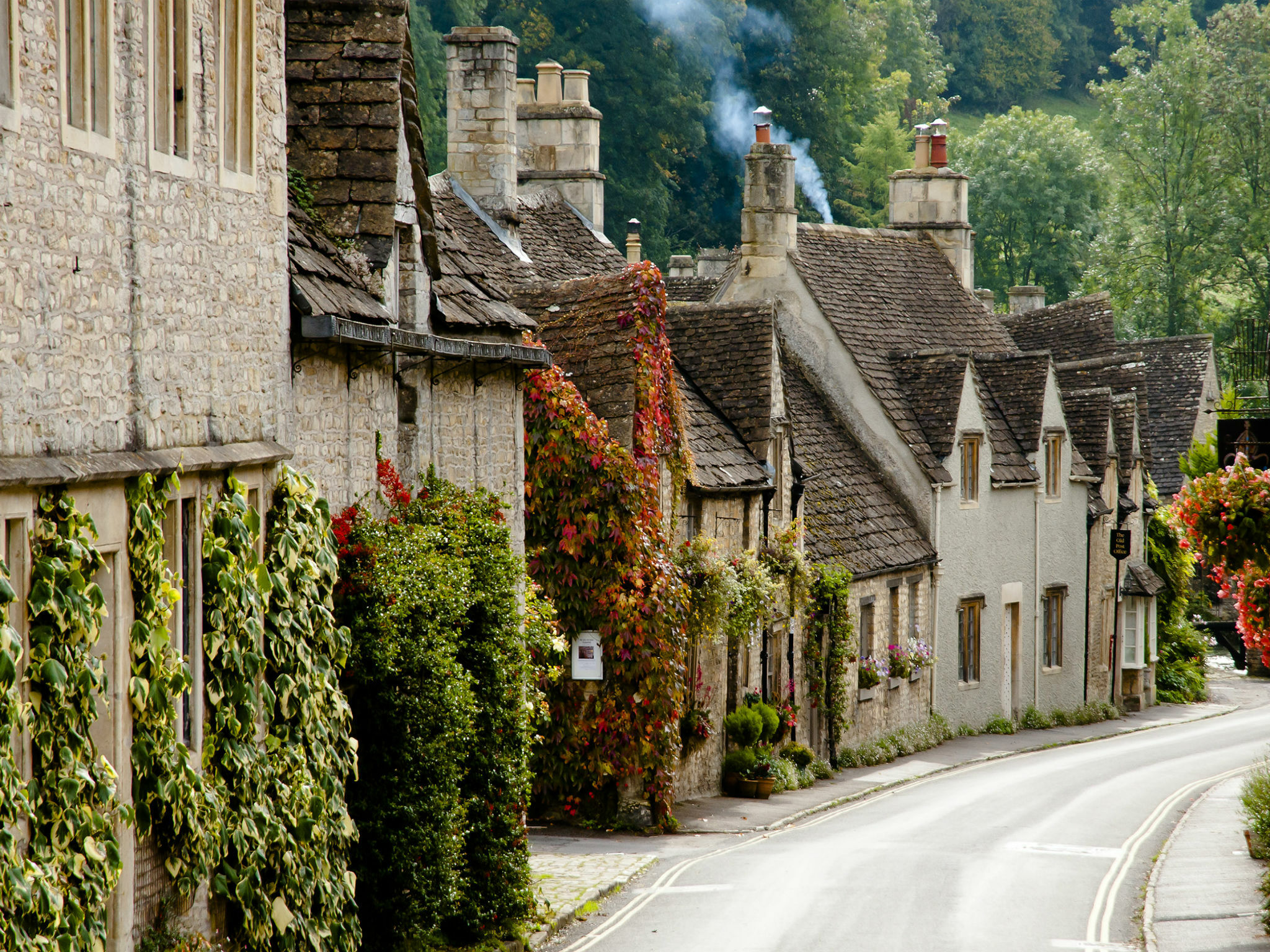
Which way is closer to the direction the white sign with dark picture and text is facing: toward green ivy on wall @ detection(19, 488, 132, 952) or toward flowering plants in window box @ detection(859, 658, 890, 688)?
the green ivy on wall

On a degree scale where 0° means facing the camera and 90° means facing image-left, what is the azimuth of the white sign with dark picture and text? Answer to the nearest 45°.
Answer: approximately 0°

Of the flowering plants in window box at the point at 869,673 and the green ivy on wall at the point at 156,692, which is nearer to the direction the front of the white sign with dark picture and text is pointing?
the green ivy on wall

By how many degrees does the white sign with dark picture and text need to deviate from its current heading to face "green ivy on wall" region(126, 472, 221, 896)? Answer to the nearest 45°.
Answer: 0° — it already faces it

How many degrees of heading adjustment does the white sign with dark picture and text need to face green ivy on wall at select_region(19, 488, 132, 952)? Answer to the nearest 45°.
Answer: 0° — it already faces it
